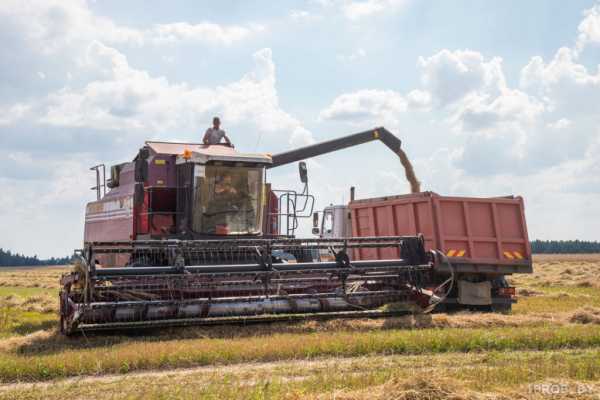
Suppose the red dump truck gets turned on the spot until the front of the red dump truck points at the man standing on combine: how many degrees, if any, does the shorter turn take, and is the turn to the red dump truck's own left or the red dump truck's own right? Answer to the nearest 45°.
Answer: approximately 45° to the red dump truck's own left

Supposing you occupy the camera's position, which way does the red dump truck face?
facing away from the viewer and to the left of the viewer
